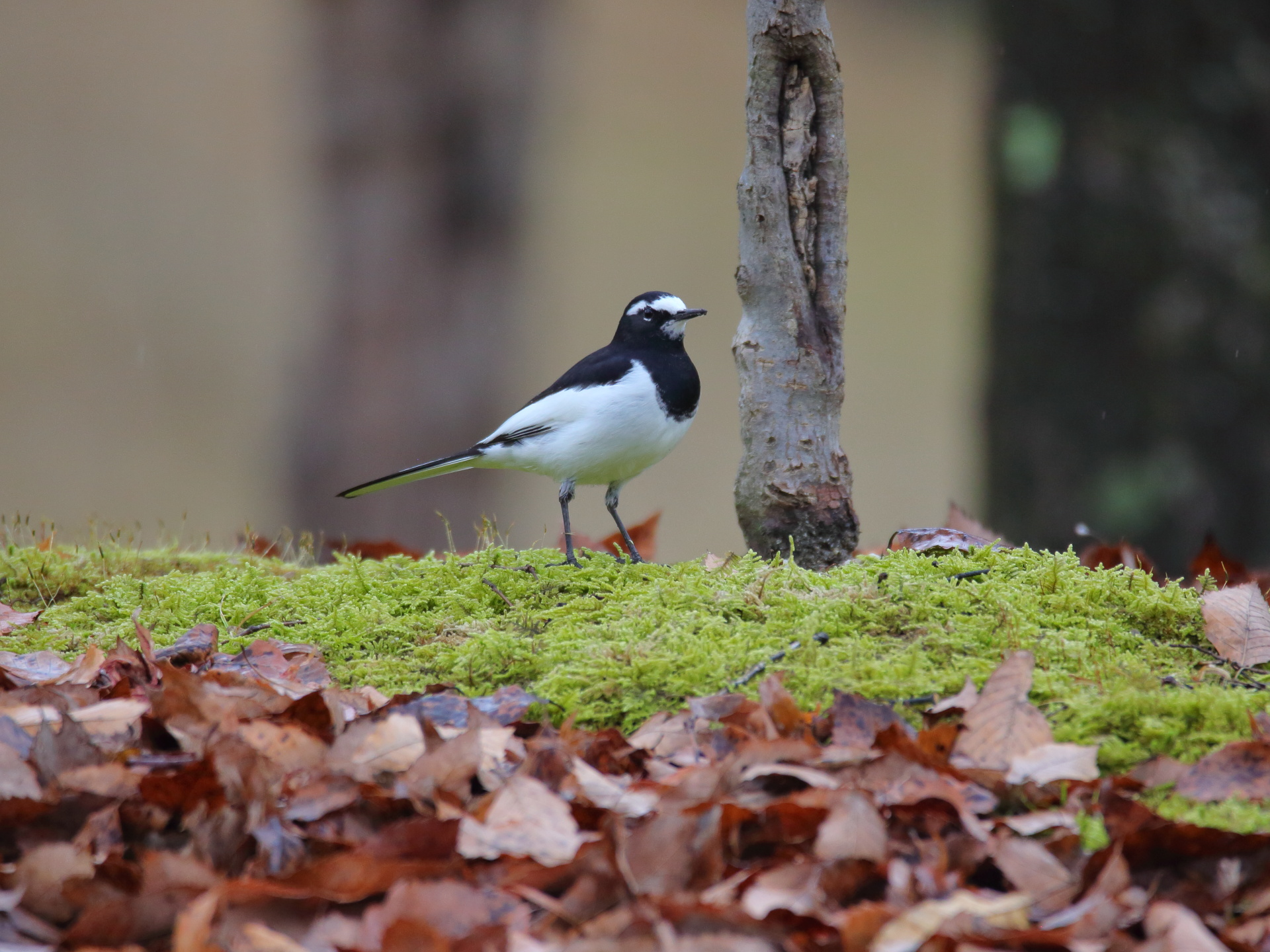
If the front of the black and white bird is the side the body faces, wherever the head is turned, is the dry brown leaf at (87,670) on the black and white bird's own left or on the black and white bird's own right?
on the black and white bird's own right

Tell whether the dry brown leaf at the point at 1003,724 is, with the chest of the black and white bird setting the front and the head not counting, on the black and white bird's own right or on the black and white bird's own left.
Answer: on the black and white bird's own right

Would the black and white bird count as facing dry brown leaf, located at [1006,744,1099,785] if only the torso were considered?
no

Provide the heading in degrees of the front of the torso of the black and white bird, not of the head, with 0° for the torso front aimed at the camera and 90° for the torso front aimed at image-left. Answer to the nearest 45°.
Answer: approximately 270°

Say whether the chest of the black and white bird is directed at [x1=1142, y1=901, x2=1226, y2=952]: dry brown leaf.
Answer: no

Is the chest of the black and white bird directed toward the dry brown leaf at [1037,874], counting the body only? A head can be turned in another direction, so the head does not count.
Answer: no

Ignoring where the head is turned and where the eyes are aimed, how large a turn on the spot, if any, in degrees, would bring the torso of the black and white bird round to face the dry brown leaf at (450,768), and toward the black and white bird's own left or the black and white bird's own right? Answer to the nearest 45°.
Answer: approximately 90° to the black and white bird's own right

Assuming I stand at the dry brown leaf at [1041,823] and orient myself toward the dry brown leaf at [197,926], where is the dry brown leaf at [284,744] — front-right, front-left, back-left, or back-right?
front-right

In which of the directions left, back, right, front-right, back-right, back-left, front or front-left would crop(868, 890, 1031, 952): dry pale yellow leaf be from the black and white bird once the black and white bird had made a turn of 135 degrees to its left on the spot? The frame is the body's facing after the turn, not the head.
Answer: back-left

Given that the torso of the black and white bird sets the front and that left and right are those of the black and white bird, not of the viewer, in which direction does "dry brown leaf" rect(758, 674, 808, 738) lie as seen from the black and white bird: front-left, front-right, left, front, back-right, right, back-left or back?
right

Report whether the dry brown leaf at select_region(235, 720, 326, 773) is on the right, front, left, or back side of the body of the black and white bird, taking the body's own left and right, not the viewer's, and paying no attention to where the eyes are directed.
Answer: right

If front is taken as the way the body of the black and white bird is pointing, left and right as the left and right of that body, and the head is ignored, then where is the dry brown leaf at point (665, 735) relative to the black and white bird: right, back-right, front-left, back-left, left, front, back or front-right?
right

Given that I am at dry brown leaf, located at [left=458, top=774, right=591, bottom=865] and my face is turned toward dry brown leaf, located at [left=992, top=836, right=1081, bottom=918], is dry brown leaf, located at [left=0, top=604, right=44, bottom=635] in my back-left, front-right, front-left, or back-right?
back-left
